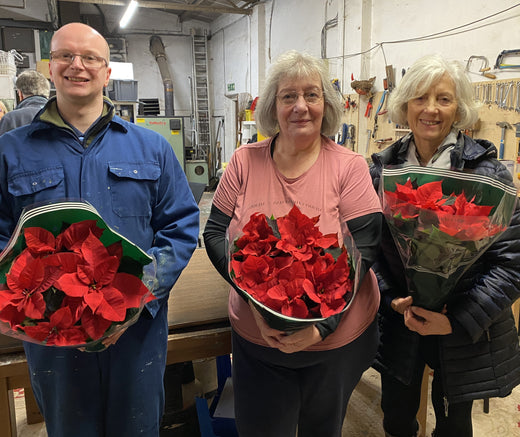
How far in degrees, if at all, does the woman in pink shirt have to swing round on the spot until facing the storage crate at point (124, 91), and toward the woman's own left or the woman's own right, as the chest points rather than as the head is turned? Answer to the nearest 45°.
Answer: approximately 135° to the woman's own right

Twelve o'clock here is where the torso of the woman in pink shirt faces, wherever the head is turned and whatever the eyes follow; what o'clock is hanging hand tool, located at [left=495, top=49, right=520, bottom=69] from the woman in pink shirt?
The hanging hand tool is roughly at 7 o'clock from the woman in pink shirt.

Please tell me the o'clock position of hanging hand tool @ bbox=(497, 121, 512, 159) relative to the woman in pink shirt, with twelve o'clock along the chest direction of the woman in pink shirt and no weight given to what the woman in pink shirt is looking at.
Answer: The hanging hand tool is roughly at 7 o'clock from the woman in pink shirt.

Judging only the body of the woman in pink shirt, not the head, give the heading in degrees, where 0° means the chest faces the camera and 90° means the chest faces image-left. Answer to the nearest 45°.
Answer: approximately 0°
